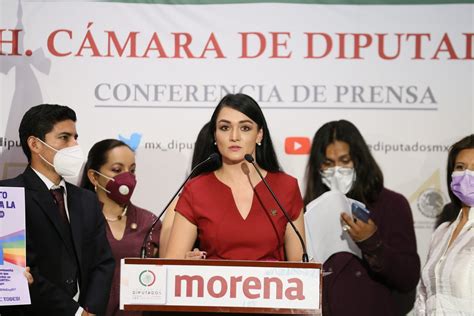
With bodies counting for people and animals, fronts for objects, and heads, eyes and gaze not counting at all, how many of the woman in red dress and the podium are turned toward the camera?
2

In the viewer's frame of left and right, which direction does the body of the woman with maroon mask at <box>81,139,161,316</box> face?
facing the viewer and to the right of the viewer

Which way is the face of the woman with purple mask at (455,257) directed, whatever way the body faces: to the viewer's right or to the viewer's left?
to the viewer's left

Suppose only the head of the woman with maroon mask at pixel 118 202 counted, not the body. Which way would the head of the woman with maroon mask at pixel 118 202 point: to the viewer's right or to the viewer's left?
to the viewer's right

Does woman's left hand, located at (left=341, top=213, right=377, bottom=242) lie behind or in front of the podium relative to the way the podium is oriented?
behind

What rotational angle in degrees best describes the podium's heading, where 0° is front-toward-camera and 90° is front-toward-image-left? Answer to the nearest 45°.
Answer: approximately 0°

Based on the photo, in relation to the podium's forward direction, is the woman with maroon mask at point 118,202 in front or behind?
behind
